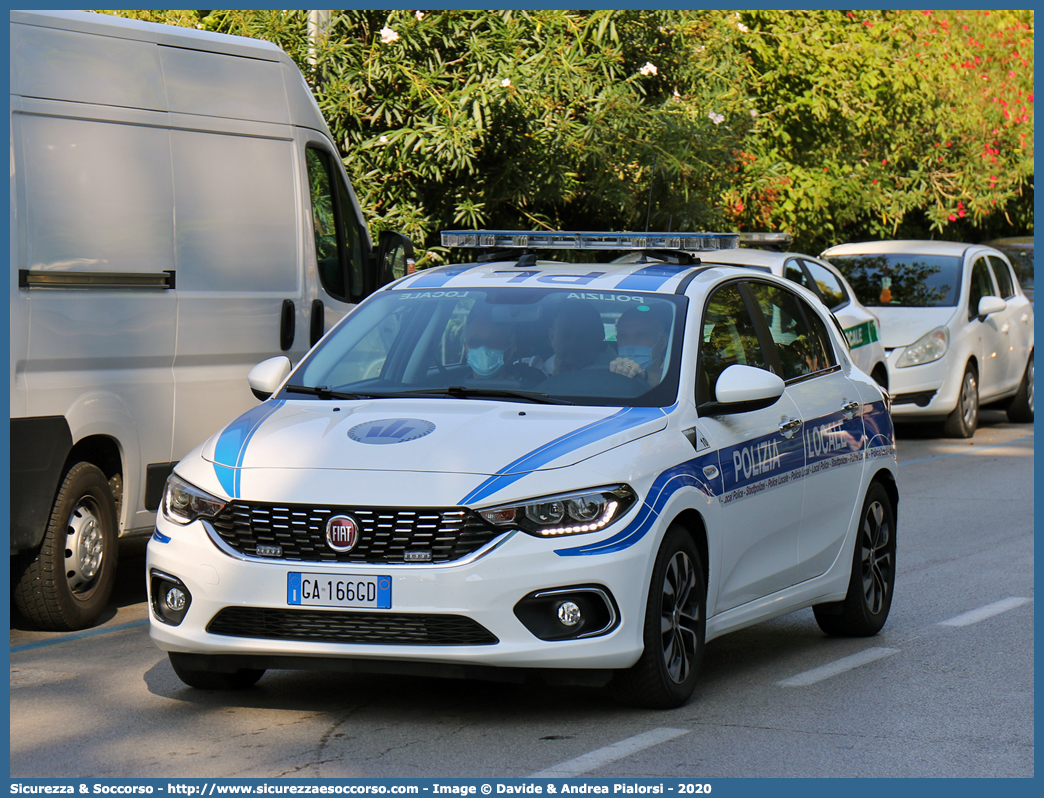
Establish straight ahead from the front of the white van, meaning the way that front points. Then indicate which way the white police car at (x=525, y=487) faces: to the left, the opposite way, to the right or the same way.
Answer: the opposite way

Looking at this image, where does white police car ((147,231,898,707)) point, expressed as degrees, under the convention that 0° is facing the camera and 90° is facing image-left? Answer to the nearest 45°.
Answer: approximately 45°

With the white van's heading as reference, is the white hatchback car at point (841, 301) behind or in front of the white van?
in front

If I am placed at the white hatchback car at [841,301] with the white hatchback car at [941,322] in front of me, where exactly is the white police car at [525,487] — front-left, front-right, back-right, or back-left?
back-right

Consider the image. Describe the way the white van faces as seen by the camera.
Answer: facing away from the viewer and to the right of the viewer

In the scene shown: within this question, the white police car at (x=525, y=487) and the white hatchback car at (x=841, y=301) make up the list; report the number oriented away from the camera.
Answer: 0

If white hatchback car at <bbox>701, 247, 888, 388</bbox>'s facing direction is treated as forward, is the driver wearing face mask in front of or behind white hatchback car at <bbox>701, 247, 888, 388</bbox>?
in front

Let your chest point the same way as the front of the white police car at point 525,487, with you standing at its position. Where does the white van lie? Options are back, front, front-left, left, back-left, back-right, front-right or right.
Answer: right

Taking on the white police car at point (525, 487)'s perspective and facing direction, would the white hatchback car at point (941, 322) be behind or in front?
behind
